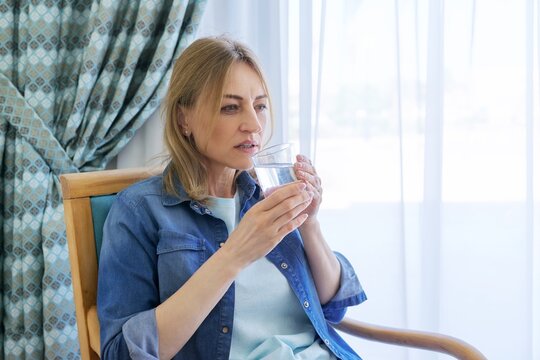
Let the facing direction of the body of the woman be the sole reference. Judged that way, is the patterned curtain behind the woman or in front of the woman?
behind

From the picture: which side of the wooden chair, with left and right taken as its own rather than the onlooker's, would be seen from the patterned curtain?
back

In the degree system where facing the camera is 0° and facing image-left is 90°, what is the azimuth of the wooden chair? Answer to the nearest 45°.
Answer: approximately 315°

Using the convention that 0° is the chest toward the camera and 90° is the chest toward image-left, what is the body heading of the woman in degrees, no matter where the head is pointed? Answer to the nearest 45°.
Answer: approximately 315°
